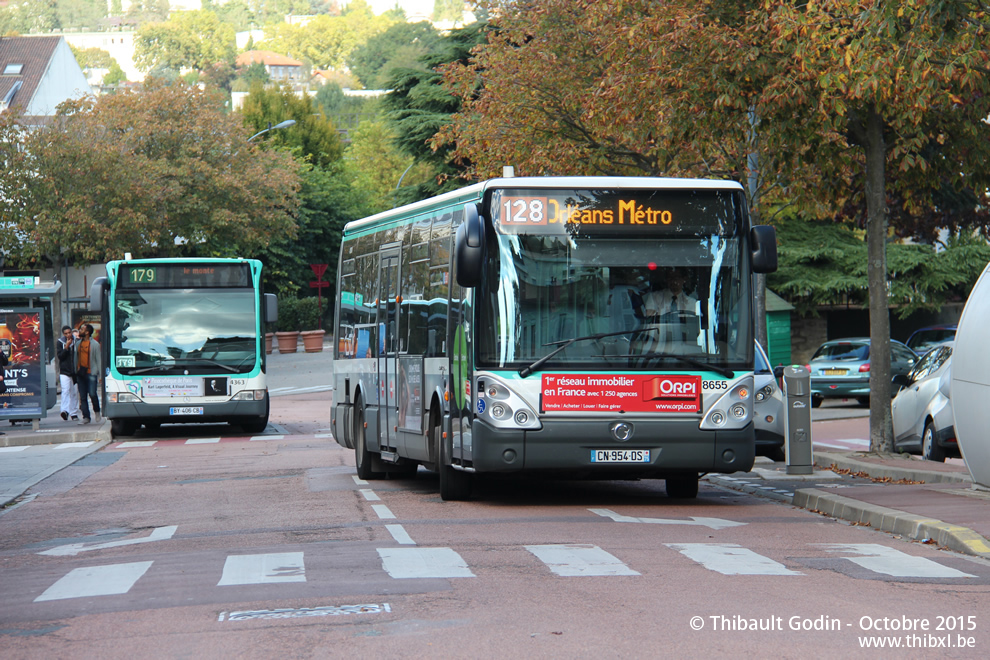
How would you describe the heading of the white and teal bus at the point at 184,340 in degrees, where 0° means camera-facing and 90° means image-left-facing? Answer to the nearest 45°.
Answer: approximately 0°

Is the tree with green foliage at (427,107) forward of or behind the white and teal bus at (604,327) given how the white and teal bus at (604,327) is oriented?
behind

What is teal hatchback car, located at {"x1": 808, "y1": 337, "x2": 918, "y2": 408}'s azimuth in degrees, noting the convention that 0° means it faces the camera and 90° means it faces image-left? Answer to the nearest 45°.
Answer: approximately 225°

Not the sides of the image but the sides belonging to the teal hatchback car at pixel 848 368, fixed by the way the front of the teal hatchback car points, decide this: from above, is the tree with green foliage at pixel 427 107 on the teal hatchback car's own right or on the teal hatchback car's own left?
on the teal hatchback car's own left

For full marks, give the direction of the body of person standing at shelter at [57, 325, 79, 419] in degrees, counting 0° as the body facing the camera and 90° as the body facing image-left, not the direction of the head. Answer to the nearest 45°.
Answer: approximately 315°

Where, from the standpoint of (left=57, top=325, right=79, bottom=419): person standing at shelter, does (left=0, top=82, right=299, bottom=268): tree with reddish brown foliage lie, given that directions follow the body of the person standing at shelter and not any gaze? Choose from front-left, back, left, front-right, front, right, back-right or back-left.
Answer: back-left

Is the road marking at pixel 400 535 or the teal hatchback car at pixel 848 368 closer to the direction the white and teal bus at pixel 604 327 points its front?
the road marking

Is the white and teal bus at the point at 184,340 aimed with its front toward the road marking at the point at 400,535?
yes

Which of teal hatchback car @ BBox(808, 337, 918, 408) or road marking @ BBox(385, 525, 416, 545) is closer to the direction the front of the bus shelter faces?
the teal hatchback car

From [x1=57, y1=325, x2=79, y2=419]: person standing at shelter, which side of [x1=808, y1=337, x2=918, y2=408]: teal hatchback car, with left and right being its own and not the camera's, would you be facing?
back
